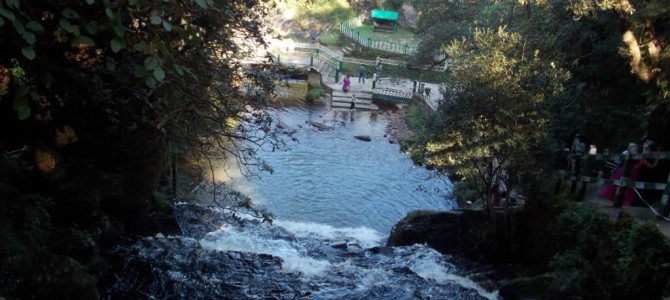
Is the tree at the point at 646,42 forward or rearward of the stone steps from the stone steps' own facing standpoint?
forward

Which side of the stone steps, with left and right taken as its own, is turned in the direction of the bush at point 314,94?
right

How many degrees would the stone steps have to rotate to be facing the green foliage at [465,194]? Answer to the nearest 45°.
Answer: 0° — it already faces it

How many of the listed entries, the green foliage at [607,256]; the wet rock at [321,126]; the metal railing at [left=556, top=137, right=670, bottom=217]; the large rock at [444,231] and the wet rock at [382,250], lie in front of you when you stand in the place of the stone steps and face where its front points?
5

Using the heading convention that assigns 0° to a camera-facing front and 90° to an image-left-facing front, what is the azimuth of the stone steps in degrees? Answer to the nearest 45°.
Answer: approximately 0°

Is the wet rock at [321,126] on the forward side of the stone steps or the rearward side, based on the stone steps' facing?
on the forward side

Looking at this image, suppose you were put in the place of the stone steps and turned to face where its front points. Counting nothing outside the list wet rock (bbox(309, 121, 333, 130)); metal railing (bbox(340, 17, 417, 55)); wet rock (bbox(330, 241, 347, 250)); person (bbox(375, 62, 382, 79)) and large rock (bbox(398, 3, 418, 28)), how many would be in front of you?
2

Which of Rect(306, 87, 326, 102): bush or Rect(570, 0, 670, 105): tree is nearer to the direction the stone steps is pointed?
the tree

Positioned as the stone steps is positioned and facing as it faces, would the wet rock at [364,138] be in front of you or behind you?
in front

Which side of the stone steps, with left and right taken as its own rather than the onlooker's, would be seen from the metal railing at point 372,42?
back

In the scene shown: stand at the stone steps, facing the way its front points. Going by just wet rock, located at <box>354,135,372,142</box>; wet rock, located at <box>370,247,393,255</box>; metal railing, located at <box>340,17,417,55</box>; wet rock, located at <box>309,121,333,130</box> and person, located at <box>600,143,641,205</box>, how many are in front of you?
4
